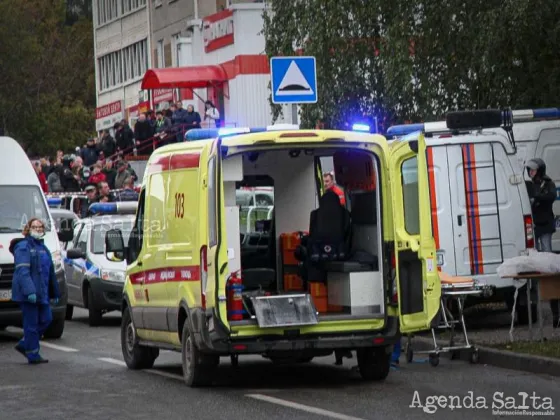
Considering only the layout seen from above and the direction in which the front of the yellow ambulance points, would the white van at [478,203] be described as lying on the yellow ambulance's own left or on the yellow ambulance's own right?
on the yellow ambulance's own right

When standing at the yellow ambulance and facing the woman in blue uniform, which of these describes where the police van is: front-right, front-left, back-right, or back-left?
front-right

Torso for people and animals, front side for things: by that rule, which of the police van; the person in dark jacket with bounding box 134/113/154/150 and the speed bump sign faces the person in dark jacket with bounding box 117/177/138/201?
the person in dark jacket with bounding box 134/113/154/150

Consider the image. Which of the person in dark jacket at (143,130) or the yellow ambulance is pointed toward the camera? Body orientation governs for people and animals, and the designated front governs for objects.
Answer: the person in dark jacket

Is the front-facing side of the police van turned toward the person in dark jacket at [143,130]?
no

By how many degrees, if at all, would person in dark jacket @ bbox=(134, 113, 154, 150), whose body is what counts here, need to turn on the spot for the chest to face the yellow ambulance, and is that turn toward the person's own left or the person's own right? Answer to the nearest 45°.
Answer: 0° — they already face it

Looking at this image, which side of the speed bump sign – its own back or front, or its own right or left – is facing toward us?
front

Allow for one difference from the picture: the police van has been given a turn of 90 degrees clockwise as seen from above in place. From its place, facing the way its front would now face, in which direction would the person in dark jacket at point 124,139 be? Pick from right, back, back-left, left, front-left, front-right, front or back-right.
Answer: back-right

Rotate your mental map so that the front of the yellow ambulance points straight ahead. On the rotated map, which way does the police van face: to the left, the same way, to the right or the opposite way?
the opposite way

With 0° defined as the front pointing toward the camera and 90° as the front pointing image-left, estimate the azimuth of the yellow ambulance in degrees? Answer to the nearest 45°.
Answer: approximately 135°

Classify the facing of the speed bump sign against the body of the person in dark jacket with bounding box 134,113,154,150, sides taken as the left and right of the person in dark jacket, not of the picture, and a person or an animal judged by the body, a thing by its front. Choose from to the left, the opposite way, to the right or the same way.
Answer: the same way

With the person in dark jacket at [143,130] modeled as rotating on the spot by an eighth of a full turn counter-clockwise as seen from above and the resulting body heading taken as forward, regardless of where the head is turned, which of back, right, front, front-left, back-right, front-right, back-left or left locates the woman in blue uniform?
front-right

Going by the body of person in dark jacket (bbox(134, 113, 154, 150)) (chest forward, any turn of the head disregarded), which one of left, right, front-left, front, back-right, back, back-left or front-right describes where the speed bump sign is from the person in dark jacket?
front

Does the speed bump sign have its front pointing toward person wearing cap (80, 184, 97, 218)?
no

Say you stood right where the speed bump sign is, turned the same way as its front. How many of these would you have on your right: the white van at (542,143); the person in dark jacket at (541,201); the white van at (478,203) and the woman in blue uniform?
1

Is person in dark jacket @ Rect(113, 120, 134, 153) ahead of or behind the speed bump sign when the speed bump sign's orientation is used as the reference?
behind
